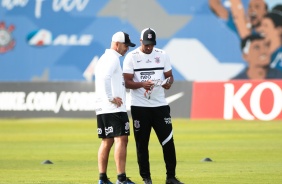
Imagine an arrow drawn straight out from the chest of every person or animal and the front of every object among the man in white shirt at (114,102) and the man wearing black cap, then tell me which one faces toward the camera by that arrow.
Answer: the man wearing black cap

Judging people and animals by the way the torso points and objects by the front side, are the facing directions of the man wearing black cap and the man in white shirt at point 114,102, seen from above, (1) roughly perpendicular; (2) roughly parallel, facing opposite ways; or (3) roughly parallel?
roughly perpendicular

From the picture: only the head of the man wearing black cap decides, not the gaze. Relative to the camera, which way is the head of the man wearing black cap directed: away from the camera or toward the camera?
toward the camera

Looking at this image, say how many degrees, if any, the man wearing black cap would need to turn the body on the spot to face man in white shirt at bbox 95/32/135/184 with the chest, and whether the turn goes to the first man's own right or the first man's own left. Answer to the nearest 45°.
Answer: approximately 45° to the first man's own right

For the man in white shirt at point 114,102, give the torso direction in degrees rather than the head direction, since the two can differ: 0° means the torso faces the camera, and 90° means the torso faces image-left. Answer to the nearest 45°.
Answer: approximately 270°

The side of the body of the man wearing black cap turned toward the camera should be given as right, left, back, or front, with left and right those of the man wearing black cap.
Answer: front

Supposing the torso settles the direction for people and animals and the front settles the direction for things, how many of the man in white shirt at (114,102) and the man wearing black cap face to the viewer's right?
1

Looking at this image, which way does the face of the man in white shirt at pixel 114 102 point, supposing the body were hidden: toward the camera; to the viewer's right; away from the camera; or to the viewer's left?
to the viewer's right
